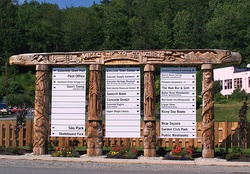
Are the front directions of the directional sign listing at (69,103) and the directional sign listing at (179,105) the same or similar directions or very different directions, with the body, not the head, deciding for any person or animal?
same or similar directions

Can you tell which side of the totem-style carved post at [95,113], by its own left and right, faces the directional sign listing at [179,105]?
left

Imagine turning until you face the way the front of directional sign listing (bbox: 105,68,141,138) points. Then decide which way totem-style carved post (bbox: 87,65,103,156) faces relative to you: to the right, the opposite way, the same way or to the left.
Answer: the same way

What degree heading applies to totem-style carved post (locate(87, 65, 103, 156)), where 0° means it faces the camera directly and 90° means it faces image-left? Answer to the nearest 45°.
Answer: approximately 0°

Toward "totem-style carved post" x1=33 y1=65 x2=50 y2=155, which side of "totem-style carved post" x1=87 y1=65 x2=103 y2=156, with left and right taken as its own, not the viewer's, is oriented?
right

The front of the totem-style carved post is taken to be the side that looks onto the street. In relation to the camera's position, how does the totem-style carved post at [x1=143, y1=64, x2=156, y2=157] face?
facing the viewer

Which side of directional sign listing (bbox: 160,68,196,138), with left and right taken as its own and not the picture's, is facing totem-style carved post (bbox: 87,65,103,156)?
right

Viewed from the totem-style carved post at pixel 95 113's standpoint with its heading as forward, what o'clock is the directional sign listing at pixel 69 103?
The directional sign listing is roughly at 4 o'clock from the totem-style carved post.

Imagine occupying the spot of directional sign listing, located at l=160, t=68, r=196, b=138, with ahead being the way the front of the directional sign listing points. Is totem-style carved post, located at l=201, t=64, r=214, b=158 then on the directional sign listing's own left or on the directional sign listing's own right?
on the directional sign listing's own left

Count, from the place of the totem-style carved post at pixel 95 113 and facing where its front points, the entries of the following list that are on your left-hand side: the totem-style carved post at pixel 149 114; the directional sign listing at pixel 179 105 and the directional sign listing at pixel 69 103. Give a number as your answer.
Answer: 2

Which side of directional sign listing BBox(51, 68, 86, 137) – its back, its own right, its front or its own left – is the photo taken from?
front

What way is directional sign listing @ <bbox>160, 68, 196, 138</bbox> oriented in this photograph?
toward the camera

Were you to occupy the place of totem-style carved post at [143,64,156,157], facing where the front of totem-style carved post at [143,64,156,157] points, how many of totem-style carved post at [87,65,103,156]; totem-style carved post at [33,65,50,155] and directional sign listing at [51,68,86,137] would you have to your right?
3

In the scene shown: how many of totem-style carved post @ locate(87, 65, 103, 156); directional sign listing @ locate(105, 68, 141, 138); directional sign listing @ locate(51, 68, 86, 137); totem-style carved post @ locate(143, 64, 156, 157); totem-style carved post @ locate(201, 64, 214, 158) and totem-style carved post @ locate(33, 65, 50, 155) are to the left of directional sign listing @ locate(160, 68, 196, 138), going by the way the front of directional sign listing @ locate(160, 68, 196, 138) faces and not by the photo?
1

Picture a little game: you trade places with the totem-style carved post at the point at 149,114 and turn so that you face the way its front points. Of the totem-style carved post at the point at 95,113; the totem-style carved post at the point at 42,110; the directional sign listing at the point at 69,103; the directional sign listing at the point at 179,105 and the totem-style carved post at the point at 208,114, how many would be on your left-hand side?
2

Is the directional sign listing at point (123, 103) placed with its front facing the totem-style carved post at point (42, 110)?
no

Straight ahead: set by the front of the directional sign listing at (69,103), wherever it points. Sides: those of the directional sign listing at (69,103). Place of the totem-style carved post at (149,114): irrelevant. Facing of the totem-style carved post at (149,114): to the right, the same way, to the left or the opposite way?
the same way

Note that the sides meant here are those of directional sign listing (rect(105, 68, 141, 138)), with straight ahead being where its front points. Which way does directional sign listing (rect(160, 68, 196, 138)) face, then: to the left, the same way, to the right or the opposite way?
the same way

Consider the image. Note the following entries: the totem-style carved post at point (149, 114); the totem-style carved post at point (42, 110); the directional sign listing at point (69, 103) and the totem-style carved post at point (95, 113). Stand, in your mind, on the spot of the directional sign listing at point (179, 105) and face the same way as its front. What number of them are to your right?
4
